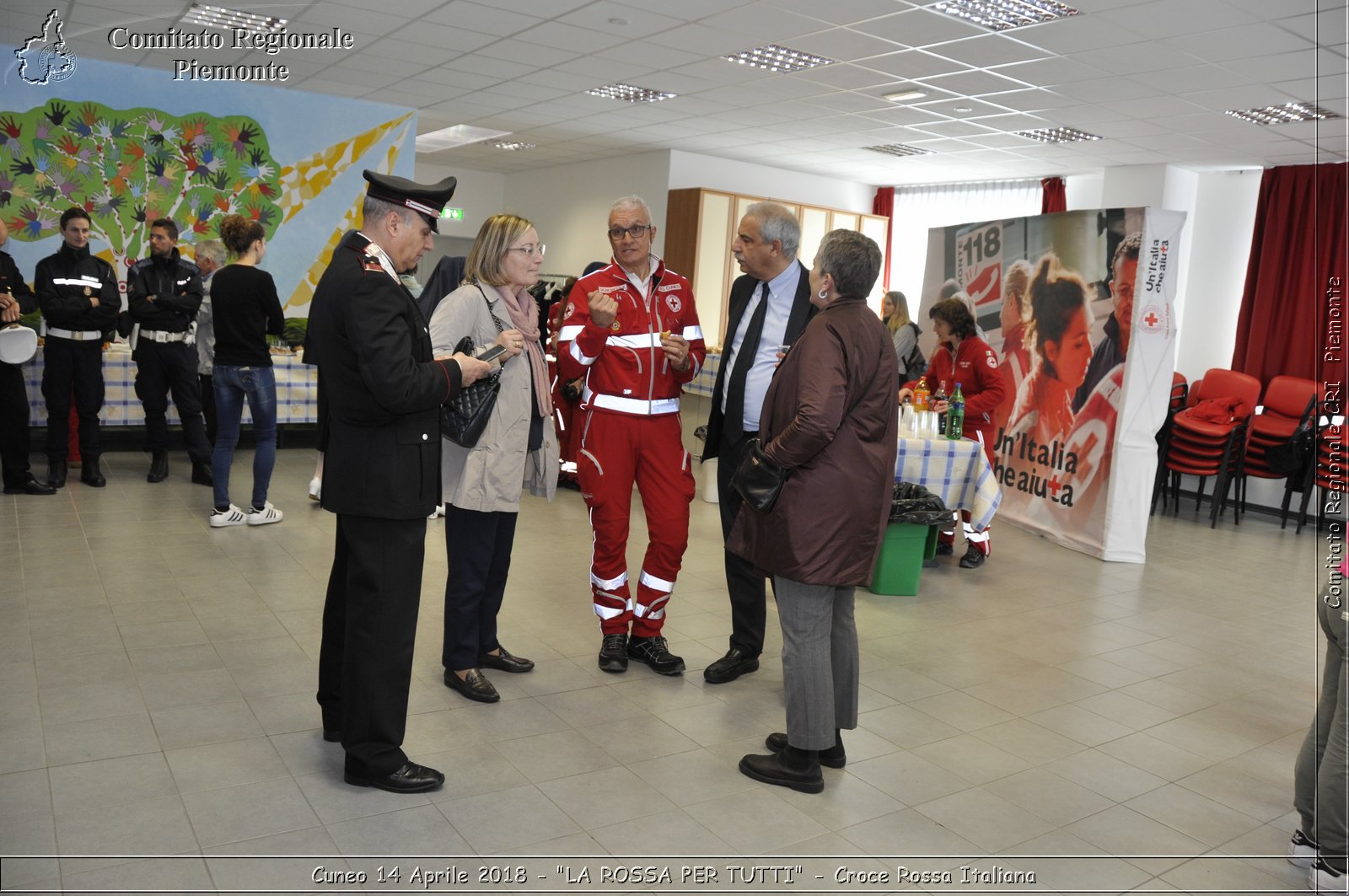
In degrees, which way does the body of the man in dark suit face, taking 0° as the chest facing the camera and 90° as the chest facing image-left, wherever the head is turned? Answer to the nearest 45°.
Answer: approximately 45°

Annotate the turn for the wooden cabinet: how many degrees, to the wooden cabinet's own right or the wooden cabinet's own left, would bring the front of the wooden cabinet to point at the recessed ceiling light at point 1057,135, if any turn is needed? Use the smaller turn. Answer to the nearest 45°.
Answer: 0° — it already faces it

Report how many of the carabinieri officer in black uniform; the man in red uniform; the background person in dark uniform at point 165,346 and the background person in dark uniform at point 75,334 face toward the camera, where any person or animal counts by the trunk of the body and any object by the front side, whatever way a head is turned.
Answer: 3

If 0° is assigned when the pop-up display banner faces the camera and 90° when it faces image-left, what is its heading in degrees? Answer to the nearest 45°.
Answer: approximately 45°

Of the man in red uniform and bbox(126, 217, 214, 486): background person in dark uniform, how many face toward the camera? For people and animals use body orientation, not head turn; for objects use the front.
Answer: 2

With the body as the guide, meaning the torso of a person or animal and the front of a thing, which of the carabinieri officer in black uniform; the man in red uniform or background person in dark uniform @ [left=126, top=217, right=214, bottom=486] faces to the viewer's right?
the carabinieri officer in black uniform

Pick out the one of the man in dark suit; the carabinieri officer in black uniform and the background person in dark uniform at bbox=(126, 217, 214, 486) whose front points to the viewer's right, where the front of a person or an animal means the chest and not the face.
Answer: the carabinieri officer in black uniform
